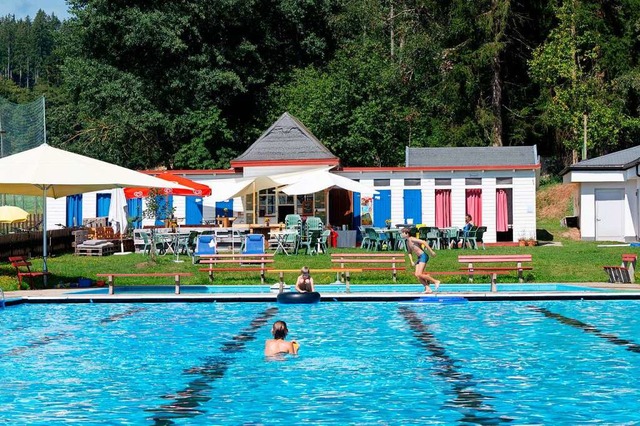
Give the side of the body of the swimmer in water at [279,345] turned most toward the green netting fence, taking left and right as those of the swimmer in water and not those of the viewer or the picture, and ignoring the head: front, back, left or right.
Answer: front

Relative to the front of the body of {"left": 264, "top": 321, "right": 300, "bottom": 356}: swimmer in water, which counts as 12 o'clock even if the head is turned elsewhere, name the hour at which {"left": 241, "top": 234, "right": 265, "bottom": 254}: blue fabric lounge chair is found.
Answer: The blue fabric lounge chair is roughly at 12 o'clock from the swimmer in water.

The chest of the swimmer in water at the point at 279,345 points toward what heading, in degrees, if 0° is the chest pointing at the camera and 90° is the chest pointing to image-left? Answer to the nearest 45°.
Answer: approximately 180°

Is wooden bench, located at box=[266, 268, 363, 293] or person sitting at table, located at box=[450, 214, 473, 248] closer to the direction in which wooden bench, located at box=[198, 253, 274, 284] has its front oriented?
the wooden bench

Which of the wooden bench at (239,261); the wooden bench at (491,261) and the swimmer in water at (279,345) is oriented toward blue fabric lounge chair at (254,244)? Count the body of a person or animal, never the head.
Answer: the swimmer in water

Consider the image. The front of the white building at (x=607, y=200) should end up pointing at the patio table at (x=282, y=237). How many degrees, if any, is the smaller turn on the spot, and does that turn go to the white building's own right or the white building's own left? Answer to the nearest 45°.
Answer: approximately 45° to the white building's own right

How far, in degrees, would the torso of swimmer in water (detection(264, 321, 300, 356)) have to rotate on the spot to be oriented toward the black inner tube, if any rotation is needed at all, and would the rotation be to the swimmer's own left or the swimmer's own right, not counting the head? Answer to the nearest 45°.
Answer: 0° — they already face it

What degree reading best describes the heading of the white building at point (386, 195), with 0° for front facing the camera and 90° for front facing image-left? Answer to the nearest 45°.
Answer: approximately 0°

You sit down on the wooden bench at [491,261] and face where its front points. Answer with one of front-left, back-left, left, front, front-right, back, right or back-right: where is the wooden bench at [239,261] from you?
right

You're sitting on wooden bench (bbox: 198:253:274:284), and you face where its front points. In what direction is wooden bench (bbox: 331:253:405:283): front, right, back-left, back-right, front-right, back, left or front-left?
left

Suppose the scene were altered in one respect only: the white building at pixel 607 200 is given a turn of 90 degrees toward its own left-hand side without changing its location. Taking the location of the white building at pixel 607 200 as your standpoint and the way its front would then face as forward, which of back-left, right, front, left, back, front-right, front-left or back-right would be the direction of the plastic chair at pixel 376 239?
back-right

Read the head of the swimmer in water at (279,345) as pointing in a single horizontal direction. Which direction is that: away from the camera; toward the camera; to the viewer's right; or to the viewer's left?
away from the camera

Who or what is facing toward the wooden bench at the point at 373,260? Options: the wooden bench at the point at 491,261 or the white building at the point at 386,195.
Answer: the white building
